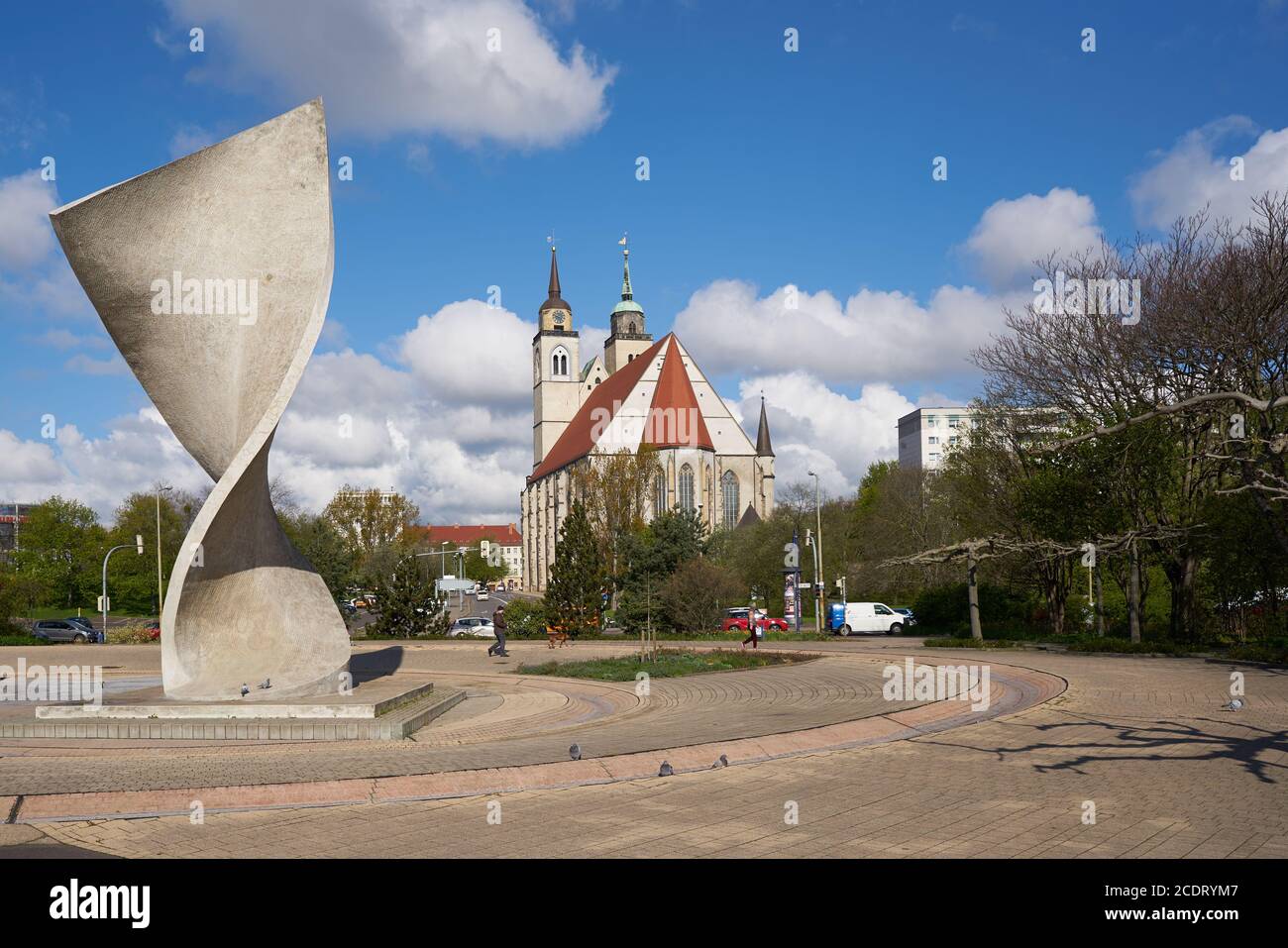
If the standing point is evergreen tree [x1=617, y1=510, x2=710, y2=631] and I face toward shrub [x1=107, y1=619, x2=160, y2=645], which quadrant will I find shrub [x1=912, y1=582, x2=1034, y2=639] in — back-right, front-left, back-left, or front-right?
back-left

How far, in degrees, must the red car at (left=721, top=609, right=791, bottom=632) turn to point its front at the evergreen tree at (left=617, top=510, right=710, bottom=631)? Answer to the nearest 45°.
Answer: approximately 135° to its right

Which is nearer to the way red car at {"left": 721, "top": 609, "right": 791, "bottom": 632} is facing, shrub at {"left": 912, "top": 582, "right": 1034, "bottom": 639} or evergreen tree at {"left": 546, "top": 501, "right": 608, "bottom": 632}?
the shrub

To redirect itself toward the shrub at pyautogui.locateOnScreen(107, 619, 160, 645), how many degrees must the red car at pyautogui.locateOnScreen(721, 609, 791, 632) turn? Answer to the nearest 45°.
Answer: approximately 135° to its right

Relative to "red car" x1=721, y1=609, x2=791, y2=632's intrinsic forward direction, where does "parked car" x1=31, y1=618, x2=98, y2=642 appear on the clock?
The parked car is roughly at 6 o'clock from the red car.

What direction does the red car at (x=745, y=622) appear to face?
to the viewer's right
